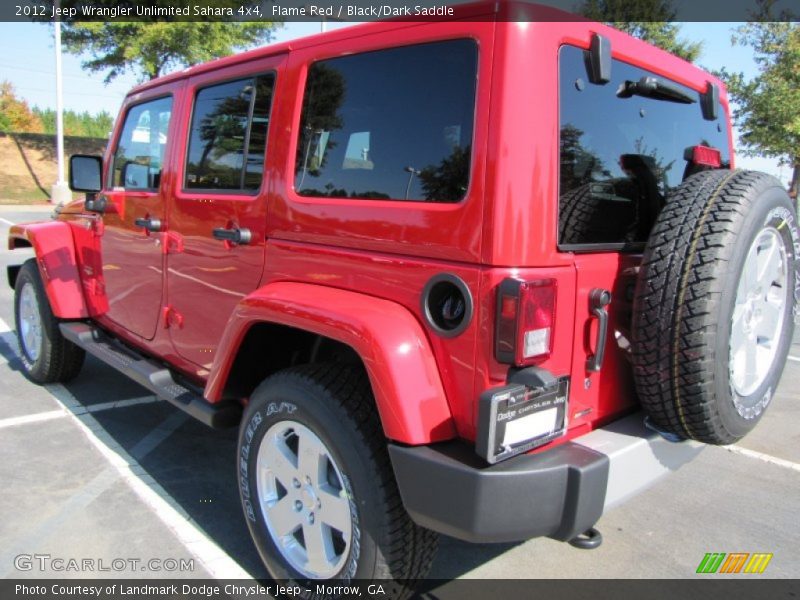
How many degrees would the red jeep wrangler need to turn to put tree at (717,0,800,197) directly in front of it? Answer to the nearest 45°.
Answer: approximately 90° to its right

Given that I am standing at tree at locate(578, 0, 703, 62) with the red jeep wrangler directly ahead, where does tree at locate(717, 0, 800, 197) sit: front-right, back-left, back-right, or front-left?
front-left

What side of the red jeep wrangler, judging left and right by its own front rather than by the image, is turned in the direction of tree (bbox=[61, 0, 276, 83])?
front

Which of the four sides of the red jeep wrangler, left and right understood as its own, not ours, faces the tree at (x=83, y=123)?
front

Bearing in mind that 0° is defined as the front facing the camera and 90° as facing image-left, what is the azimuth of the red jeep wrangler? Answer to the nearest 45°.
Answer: approximately 135°

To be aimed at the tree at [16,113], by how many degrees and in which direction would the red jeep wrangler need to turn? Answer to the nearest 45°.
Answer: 0° — it already faces it
